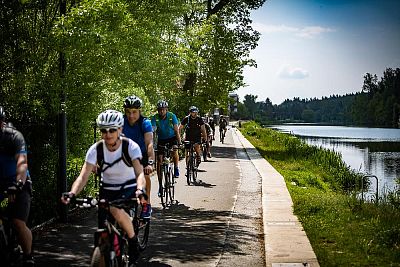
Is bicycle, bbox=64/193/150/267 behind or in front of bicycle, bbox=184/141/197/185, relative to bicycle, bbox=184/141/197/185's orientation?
in front

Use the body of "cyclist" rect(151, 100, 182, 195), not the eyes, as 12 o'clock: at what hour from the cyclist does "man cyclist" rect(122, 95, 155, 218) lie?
The man cyclist is roughly at 12 o'clock from the cyclist.

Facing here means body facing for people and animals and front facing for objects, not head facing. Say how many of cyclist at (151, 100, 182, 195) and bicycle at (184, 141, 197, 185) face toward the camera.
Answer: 2

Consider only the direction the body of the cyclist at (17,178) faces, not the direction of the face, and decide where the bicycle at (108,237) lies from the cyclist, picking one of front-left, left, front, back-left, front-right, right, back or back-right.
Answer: left

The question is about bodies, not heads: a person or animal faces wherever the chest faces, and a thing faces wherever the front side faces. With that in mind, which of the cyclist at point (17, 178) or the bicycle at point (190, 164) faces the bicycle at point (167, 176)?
the bicycle at point (190, 164)

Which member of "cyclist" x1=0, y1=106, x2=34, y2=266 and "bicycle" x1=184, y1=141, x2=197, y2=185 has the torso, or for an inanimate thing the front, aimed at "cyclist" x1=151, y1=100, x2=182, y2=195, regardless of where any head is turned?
the bicycle

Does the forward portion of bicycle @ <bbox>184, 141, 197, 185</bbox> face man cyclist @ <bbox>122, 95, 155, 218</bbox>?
yes
